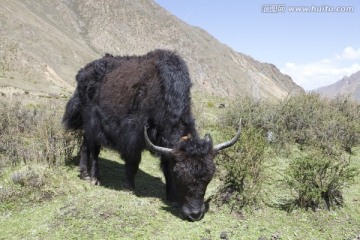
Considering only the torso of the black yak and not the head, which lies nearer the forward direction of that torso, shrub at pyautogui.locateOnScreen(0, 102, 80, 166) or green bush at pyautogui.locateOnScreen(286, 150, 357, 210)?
the green bush

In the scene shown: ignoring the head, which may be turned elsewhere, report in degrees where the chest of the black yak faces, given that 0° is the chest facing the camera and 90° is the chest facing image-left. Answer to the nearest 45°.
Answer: approximately 315°

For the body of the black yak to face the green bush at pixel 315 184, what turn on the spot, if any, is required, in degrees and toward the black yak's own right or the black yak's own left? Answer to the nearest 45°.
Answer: approximately 45° to the black yak's own left

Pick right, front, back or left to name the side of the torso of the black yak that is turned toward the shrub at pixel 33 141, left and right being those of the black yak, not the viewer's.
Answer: back
